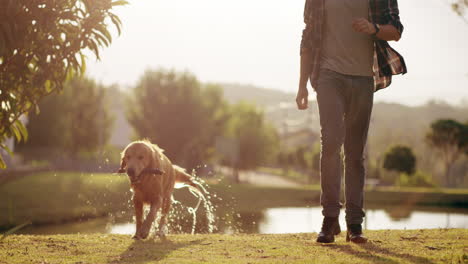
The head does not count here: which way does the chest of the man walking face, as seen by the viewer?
toward the camera

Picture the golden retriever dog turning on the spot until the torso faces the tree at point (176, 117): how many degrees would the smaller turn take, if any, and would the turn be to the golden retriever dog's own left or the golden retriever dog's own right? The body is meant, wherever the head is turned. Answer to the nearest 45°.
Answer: approximately 135° to the golden retriever dog's own right

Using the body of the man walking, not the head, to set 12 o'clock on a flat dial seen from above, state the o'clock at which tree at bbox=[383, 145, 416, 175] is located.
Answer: The tree is roughly at 6 o'clock from the man walking.

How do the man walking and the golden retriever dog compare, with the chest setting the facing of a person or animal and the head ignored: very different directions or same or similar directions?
same or similar directions

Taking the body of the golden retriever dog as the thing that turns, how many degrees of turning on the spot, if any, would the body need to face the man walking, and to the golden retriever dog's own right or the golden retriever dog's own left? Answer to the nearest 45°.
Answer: approximately 90° to the golden retriever dog's own left

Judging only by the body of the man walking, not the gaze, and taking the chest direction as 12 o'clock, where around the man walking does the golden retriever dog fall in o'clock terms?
The golden retriever dog is roughly at 4 o'clock from the man walking.

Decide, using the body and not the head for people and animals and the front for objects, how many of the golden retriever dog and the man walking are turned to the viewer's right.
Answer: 0

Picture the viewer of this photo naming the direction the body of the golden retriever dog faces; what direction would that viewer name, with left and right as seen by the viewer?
facing the viewer and to the left of the viewer

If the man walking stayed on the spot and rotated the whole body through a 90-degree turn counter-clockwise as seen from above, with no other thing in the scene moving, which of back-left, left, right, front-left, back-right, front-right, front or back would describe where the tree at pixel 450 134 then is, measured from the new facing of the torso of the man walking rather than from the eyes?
left

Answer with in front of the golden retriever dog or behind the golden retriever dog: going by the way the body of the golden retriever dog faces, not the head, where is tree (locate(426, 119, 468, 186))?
behind

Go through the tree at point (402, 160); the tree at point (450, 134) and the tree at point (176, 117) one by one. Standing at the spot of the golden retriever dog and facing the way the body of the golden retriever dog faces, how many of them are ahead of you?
0
